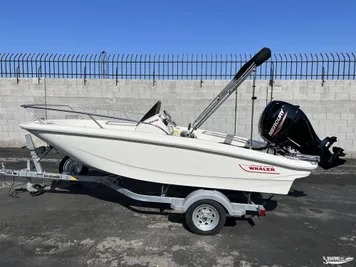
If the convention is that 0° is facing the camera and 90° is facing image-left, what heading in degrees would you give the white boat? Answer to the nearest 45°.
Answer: approximately 90°
